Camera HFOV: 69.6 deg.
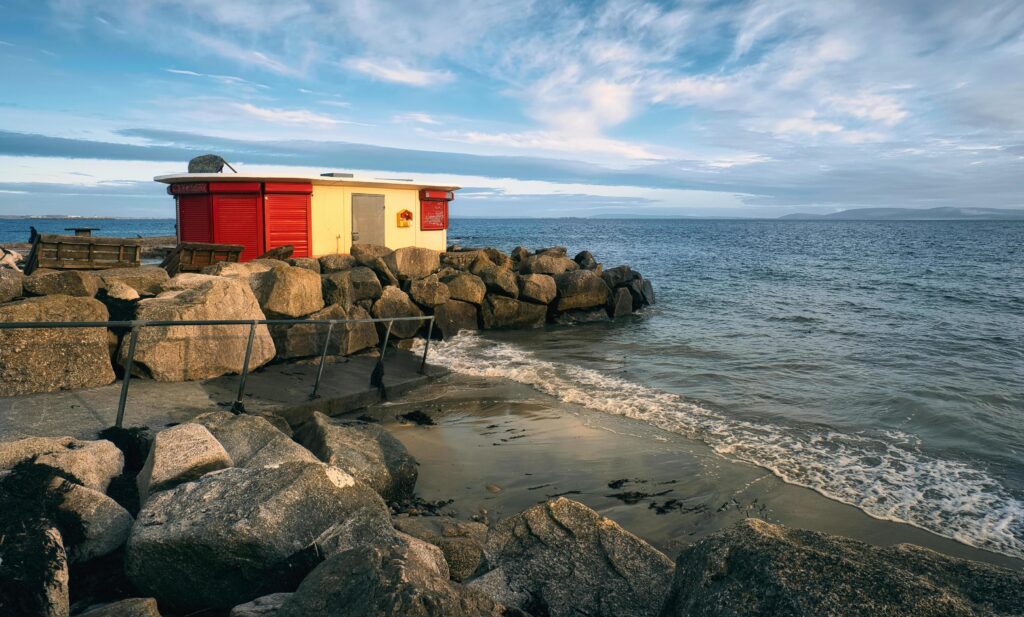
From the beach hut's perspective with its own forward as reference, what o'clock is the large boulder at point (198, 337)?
The large boulder is roughly at 12 o'clock from the beach hut.

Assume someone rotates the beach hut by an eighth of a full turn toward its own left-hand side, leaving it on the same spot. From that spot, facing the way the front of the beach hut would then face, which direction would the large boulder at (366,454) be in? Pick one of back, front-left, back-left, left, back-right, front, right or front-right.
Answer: front-right

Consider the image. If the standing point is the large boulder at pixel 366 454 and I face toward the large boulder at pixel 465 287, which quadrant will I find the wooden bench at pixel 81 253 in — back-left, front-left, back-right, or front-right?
front-left

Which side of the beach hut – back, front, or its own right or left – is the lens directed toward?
front

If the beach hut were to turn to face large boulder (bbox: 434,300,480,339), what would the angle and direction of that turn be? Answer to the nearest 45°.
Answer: approximately 45° to its left

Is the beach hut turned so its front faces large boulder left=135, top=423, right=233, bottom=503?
yes

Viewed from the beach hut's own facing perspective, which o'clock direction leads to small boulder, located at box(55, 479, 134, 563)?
The small boulder is roughly at 12 o'clock from the beach hut.

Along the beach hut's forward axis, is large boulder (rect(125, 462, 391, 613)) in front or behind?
in front

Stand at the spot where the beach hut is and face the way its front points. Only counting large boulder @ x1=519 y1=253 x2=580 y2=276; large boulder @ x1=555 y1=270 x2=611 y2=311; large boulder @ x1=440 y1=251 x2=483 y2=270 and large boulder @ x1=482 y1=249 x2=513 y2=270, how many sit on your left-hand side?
4

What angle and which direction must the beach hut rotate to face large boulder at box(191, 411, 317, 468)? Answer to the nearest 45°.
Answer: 0° — it already faces it

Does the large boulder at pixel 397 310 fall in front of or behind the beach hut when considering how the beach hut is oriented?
in front

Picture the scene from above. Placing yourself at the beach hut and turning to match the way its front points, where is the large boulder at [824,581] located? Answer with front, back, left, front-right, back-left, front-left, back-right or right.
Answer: front

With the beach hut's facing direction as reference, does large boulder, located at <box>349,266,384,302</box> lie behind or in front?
in front

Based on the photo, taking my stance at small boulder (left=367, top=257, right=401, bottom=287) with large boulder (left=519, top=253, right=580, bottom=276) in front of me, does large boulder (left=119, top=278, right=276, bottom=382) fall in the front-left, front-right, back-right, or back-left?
back-right

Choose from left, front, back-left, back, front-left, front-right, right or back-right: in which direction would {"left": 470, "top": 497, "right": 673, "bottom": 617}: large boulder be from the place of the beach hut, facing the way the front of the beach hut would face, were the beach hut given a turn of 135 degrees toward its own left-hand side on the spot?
back-right

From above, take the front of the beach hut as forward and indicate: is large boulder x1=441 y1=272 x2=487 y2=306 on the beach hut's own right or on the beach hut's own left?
on the beach hut's own left
